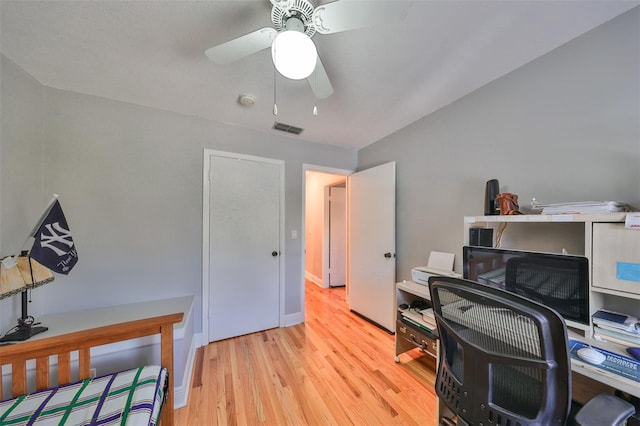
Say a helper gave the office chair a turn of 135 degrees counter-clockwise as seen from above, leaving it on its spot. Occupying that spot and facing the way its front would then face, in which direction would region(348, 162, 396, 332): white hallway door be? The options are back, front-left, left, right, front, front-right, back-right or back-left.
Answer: front-right

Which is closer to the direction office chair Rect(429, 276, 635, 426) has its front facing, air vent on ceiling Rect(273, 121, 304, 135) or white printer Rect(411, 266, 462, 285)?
the white printer

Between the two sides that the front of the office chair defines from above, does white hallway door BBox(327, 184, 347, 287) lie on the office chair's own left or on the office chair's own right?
on the office chair's own left

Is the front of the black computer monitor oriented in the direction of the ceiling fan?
yes

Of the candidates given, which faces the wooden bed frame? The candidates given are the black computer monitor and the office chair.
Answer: the black computer monitor

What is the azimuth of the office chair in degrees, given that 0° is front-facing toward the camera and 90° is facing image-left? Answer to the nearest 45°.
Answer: approximately 225°

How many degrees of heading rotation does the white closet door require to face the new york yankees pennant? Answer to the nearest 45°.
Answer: approximately 90° to its right

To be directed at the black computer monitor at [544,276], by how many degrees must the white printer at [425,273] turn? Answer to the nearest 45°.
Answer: approximately 90° to its left

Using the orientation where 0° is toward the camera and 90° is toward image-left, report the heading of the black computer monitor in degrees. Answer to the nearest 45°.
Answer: approximately 45°

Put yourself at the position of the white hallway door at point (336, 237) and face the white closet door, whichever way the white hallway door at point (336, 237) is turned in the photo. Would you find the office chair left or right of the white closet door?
left
